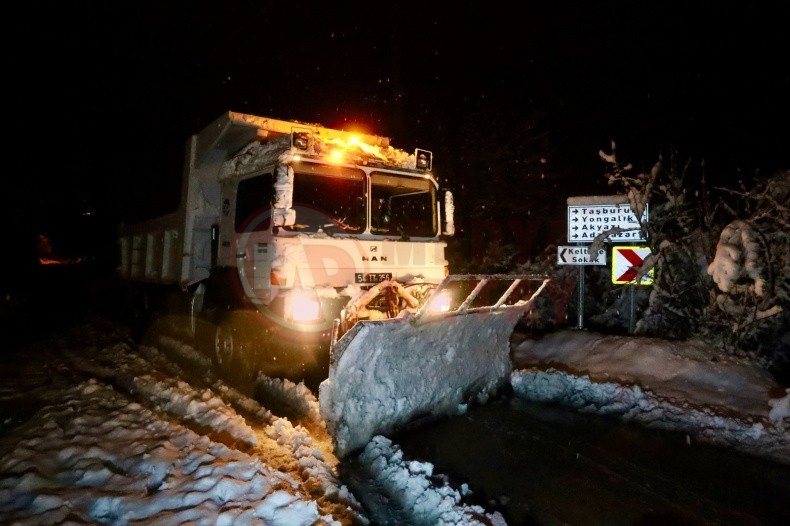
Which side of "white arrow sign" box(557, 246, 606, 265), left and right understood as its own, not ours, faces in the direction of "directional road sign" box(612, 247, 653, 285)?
left

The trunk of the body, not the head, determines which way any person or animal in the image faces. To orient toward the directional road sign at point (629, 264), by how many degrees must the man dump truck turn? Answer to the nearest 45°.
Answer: approximately 45° to its left

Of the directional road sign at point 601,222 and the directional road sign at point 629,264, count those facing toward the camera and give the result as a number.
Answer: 2

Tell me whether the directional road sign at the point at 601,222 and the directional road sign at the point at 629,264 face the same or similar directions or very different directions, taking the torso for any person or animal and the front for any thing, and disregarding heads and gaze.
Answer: same or similar directions

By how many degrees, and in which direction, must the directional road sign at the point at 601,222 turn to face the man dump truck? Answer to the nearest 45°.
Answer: approximately 45° to its right

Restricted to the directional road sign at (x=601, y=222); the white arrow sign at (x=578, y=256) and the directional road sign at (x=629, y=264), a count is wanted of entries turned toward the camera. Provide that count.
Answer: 3

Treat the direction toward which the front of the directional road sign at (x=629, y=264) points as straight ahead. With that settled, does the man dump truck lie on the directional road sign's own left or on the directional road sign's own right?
on the directional road sign's own right

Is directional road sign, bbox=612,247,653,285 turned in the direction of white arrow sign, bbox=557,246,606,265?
no

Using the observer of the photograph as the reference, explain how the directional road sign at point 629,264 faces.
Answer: facing the viewer

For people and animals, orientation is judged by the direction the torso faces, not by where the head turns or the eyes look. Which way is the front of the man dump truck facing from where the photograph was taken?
facing the viewer and to the right of the viewer

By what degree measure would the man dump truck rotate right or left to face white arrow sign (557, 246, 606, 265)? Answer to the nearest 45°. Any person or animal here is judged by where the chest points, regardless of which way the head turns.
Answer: approximately 45° to its left

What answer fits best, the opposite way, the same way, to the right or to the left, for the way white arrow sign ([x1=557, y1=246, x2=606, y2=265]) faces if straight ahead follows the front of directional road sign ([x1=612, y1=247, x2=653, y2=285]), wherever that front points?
the same way

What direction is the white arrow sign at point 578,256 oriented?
toward the camera
